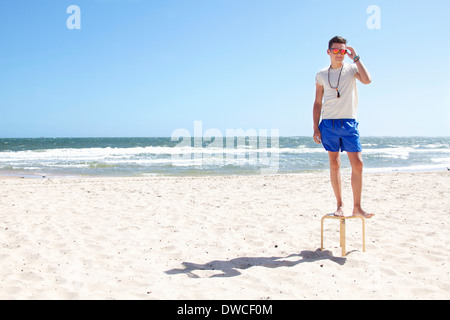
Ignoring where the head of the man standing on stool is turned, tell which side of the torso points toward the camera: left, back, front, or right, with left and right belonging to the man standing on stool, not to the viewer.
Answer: front
